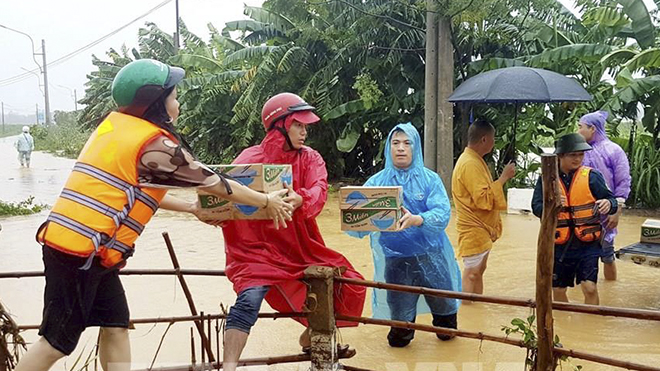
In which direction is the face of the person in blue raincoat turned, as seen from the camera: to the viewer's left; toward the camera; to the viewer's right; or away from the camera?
toward the camera

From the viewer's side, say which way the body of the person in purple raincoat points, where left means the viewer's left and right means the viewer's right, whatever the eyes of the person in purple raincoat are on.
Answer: facing to the left of the viewer

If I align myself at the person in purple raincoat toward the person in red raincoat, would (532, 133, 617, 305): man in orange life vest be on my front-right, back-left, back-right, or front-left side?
front-left

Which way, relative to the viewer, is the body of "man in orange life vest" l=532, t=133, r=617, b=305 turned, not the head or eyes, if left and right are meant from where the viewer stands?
facing the viewer

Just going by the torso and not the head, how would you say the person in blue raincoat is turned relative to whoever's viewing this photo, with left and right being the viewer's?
facing the viewer and to the left of the viewer

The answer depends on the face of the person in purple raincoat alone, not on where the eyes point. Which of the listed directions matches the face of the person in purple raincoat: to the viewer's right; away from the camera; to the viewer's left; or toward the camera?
to the viewer's left

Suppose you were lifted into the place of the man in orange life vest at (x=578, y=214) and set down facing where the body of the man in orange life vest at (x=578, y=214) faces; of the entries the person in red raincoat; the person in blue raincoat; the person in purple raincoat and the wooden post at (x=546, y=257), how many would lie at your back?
1

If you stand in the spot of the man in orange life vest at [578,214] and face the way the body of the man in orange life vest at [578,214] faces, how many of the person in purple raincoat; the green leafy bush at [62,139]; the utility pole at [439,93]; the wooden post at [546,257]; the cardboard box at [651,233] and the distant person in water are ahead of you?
1

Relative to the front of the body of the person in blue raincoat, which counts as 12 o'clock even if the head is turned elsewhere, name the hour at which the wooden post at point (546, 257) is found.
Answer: The wooden post is roughly at 10 o'clock from the person in blue raincoat.

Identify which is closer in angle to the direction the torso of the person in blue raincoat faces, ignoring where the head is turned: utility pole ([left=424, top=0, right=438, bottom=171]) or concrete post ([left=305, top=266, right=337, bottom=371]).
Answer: the concrete post

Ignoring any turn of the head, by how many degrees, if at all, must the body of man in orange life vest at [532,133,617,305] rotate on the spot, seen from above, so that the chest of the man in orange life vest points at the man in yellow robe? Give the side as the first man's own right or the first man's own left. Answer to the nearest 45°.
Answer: approximately 90° to the first man's own right
